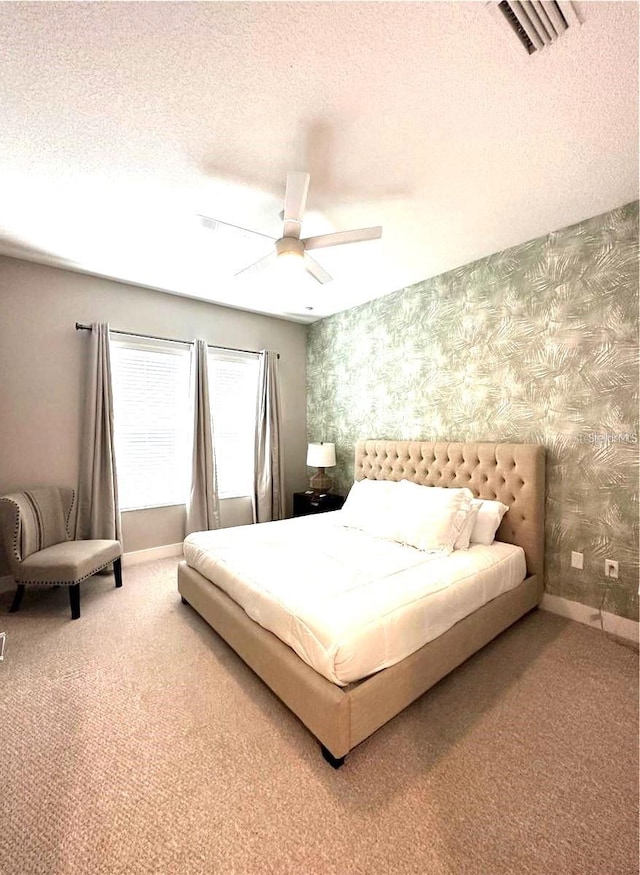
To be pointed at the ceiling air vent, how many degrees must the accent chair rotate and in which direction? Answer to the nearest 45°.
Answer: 0° — it already faces it

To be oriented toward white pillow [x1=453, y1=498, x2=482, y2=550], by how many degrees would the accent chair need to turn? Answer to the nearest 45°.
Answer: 0° — it already faces it

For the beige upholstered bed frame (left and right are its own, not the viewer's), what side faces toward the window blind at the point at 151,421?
right

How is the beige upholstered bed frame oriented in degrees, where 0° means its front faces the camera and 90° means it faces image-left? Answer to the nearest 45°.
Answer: approximately 45°

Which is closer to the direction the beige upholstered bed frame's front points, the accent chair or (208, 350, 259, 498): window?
the accent chair

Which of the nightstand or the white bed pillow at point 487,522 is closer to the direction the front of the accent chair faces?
the white bed pillow

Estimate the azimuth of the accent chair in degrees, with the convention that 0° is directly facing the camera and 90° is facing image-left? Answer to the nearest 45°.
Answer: approximately 315°

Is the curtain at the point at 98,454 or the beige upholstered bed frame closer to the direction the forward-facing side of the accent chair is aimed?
the beige upholstered bed frame

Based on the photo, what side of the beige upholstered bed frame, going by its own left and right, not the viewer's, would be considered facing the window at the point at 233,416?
right

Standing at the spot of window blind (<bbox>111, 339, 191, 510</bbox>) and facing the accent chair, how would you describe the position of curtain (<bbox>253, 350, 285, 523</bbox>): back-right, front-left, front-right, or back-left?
back-left
